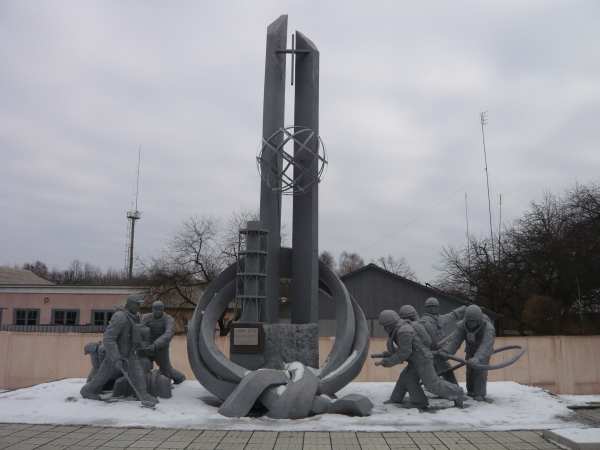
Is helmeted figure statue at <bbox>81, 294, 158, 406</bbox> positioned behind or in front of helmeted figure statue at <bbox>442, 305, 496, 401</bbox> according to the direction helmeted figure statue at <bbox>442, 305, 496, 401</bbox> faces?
in front

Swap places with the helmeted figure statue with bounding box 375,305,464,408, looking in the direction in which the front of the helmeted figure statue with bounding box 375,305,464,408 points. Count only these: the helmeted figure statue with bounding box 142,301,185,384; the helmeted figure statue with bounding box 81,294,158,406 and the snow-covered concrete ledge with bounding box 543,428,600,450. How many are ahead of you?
2

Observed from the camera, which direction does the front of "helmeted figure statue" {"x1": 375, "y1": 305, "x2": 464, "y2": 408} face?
facing to the left of the viewer

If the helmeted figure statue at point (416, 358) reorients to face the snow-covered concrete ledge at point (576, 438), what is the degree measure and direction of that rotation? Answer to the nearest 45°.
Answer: approximately 135° to its left

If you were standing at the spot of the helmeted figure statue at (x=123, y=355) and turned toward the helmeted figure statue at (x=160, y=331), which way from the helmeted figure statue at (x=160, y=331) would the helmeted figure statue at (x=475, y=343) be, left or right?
right

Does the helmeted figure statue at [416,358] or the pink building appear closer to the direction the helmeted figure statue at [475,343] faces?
the helmeted figure statue

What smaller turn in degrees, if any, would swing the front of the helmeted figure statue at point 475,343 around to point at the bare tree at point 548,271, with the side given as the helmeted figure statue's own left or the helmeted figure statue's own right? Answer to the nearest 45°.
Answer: approximately 135° to the helmeted figure statue's own right

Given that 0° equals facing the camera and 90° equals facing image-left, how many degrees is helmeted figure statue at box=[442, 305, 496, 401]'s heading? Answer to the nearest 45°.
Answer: approximately 45°

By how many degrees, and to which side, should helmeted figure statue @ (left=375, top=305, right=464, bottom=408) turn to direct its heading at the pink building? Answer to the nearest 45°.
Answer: approximately 45° to its right

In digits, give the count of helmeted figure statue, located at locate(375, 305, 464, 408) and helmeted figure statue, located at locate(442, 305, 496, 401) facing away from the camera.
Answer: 0

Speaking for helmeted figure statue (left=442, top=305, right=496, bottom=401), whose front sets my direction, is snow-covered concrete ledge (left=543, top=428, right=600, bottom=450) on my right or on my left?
on my left

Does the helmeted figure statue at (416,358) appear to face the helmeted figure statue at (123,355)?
yes
